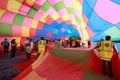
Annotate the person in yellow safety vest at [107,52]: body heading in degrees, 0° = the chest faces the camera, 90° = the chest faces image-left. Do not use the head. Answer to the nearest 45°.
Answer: approximately 180°
